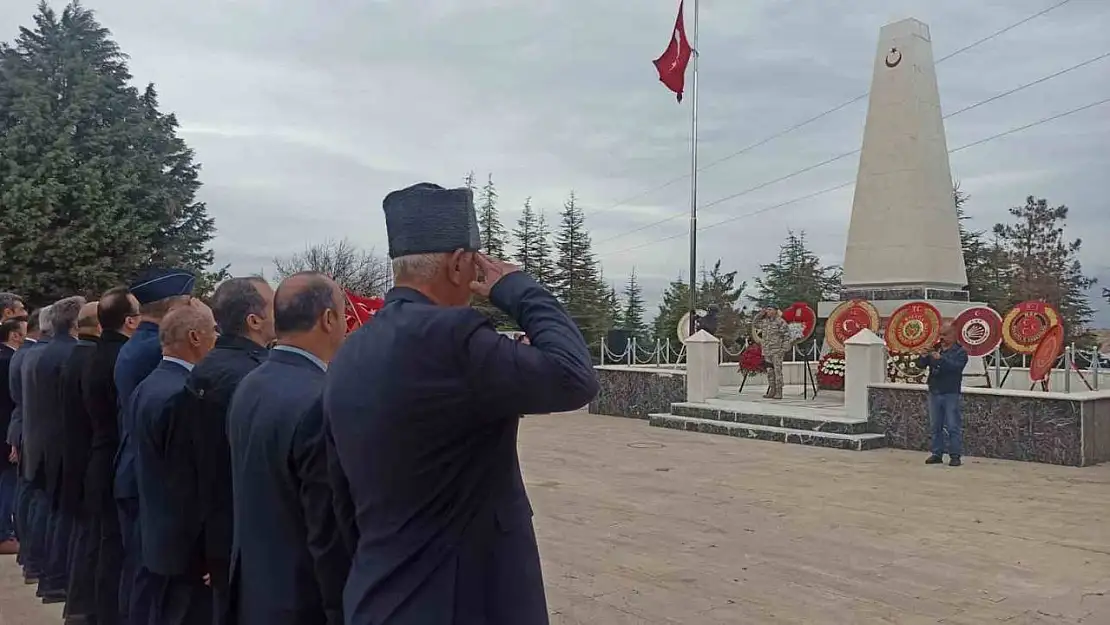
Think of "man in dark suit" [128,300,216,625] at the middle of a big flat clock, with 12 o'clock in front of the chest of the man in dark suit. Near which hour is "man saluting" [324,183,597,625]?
The man saluting is roughly at 4 o'clock from the man in dark suit.

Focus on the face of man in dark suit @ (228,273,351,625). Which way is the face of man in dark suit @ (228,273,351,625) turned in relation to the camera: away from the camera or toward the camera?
away from the camera

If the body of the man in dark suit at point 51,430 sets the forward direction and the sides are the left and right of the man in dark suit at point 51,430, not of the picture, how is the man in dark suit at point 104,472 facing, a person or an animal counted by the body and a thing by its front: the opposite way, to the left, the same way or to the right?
the same way

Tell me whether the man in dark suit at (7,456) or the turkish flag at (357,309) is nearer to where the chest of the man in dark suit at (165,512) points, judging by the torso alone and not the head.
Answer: the turkish flag

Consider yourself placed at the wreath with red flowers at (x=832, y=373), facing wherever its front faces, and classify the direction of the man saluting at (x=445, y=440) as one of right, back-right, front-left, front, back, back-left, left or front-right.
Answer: front

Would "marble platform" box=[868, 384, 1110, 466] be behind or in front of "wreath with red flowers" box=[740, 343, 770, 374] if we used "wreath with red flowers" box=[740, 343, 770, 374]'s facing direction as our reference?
in front

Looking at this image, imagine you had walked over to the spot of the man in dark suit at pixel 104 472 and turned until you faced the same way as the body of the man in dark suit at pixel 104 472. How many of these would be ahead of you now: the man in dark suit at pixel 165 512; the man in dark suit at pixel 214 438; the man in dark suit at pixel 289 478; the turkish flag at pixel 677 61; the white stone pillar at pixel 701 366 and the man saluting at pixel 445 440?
2

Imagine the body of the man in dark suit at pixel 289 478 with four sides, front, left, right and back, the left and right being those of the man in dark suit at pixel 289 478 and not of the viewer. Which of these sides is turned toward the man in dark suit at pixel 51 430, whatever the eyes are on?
left

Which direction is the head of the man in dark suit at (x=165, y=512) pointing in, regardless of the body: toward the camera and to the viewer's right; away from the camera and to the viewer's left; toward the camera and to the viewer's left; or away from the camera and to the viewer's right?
away from the camera and to the viewer's right

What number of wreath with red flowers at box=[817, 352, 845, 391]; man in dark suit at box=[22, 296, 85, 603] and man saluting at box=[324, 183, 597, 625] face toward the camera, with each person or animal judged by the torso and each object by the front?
1

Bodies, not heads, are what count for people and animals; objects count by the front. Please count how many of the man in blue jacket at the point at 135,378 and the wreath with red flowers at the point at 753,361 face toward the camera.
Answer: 1

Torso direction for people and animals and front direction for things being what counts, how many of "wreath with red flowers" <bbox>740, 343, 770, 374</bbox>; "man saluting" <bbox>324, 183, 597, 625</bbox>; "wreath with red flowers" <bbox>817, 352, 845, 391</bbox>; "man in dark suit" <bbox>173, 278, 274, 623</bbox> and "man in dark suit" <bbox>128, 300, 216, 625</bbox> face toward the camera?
2

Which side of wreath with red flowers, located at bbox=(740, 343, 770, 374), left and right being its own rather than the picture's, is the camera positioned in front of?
front

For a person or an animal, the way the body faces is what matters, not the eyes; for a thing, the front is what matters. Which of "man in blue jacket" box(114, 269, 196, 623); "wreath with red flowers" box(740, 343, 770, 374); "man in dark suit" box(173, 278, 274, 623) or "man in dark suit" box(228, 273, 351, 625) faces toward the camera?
the wreath with red flowers

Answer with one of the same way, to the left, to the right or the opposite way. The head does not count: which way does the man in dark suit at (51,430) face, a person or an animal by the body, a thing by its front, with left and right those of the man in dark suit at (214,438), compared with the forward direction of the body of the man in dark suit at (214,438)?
the same way

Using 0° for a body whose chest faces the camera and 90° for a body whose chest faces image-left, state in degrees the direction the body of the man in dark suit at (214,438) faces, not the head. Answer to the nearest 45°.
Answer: approximately 225°

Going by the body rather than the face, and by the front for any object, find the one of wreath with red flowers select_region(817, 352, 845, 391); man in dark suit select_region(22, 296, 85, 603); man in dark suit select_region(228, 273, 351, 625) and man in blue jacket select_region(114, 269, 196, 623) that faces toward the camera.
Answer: the wreath with red flowers

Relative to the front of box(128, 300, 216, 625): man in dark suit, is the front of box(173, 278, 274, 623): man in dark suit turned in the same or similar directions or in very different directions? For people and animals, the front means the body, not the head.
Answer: same or similar directions

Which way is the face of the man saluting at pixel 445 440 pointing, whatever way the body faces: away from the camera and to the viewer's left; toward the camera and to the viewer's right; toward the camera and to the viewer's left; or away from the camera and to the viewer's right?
away from the camera and to the viewer's right

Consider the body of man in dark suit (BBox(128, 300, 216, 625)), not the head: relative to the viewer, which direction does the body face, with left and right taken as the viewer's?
facing away from the viewer and to the right of the viewer
